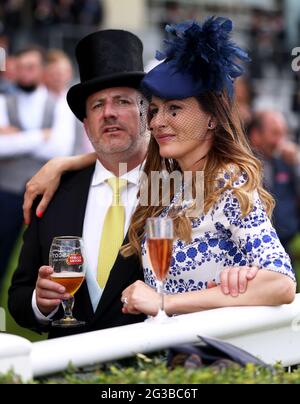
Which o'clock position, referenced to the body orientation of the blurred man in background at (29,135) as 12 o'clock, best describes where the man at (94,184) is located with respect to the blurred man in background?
The man is roughly at 12 o'clock from the blurred man in background.

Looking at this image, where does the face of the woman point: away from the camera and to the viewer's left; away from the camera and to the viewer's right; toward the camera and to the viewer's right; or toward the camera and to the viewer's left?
toward the camera and to the viewer's left

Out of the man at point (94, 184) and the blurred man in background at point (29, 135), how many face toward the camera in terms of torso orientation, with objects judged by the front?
2

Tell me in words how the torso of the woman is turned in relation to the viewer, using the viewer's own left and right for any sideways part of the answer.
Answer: facing the viewer and to the left of the viewer

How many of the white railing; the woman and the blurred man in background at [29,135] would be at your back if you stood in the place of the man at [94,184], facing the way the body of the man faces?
1

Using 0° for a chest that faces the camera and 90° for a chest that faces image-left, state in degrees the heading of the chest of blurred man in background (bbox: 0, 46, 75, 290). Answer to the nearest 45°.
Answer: approximately 0°

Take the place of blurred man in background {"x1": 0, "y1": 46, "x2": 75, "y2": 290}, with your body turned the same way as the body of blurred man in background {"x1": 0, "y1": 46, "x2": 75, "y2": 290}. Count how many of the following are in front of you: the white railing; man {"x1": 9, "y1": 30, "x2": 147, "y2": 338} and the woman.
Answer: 3

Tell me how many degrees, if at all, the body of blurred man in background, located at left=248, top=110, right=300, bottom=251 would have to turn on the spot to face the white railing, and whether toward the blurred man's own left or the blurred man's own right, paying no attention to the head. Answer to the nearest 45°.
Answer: approximately 45° to the blurred man's own right

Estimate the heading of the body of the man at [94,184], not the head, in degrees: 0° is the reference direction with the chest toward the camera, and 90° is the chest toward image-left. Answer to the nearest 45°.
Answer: approximately 0°

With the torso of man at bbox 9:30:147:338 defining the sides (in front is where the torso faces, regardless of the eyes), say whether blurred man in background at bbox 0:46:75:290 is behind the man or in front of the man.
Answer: behind

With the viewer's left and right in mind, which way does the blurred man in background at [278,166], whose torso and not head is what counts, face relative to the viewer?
facing the viewer and to the right of the viewer

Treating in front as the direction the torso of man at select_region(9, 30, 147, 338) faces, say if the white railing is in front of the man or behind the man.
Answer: in front
